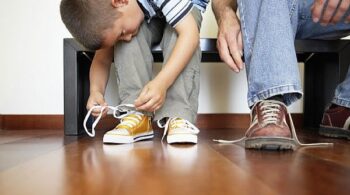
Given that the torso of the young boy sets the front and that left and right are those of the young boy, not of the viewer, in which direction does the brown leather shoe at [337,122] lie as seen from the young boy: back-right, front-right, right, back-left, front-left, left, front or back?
back-left

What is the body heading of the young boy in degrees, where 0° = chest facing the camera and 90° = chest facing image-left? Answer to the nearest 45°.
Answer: approximately 45°

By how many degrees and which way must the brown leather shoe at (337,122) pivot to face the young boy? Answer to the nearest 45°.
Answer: approximately 135° to its right
